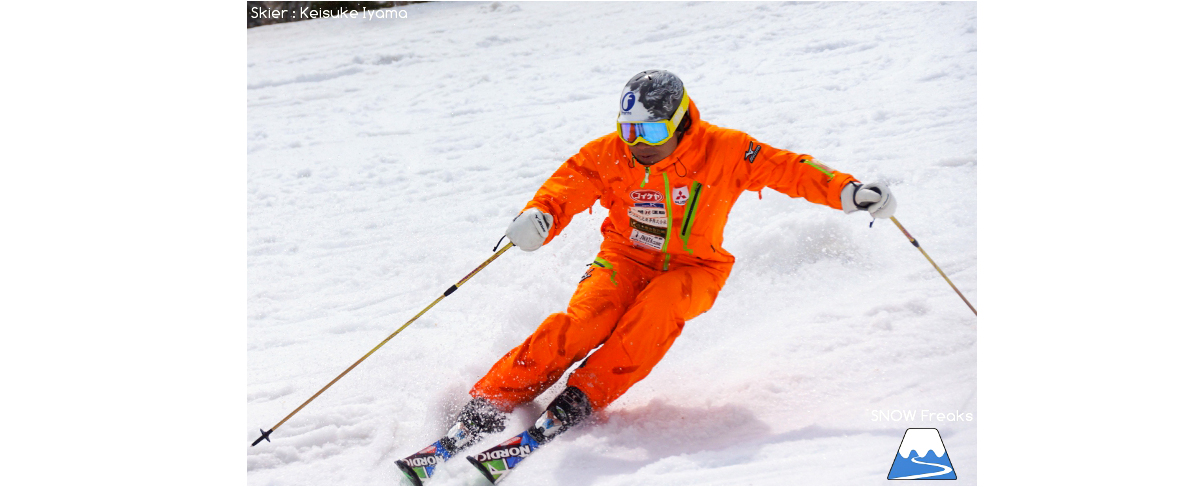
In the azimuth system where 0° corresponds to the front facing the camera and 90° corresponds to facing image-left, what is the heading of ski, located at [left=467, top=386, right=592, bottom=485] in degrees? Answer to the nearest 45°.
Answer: approximately 45°
